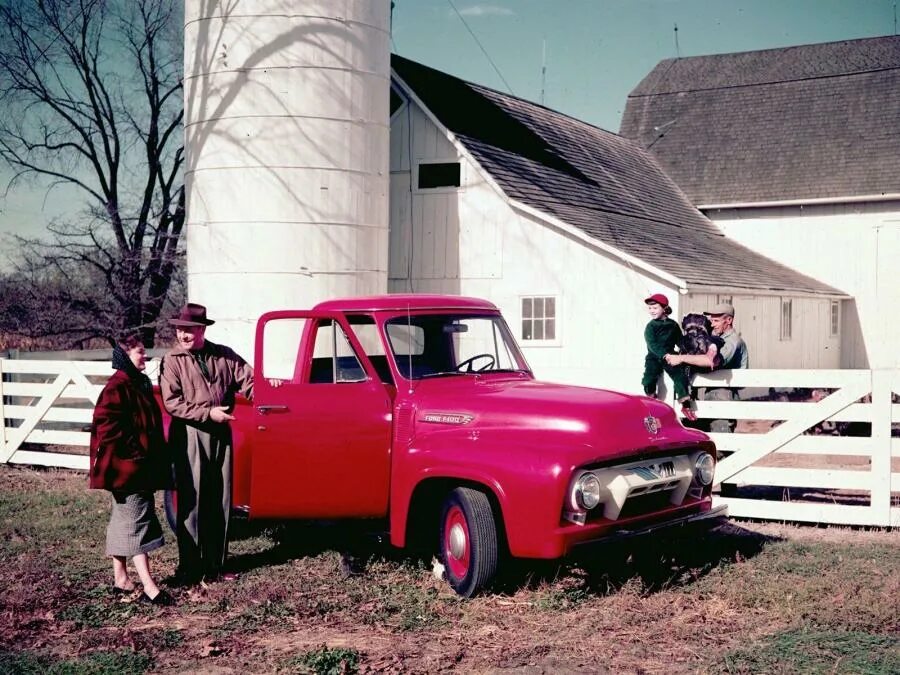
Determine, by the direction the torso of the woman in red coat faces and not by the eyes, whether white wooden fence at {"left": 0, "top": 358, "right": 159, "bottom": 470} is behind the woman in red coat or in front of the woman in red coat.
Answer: behind

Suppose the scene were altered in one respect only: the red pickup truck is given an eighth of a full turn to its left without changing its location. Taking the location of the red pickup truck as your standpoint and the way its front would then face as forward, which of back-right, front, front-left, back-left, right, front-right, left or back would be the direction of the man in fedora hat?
back

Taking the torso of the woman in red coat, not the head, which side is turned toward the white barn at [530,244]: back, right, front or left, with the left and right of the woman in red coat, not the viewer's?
left

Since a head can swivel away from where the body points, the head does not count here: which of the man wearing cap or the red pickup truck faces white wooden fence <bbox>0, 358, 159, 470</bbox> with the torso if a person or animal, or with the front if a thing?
the man wearing cap

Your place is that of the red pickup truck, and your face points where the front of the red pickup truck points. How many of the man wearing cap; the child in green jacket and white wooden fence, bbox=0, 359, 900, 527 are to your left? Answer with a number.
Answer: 3

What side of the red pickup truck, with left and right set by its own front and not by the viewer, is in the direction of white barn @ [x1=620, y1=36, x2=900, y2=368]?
left

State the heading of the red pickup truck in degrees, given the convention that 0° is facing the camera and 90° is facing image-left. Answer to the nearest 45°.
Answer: approximately 315°

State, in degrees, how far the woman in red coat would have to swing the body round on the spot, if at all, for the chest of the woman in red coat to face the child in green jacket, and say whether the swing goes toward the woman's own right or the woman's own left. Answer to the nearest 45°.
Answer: approximately 45° to the woman's own left

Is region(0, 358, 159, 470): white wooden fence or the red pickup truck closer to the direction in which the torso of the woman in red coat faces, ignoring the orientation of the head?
the red pickup truck
